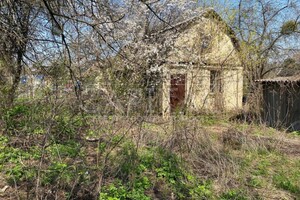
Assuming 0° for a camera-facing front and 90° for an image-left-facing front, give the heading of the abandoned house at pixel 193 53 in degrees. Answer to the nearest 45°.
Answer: approximately 0°

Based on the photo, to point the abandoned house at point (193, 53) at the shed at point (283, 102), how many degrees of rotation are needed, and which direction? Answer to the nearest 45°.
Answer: approximately 90° to its left
